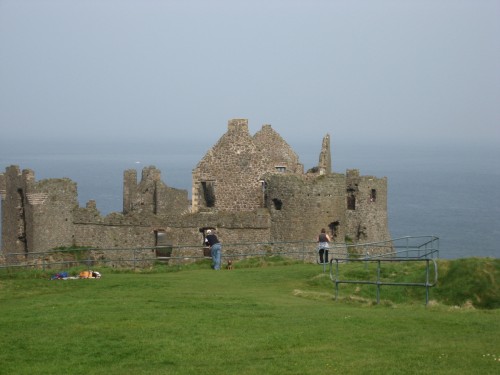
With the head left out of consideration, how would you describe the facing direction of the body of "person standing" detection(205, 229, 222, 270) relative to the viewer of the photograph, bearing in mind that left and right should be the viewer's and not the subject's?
facing away from the viewer and to the left of the viewer
